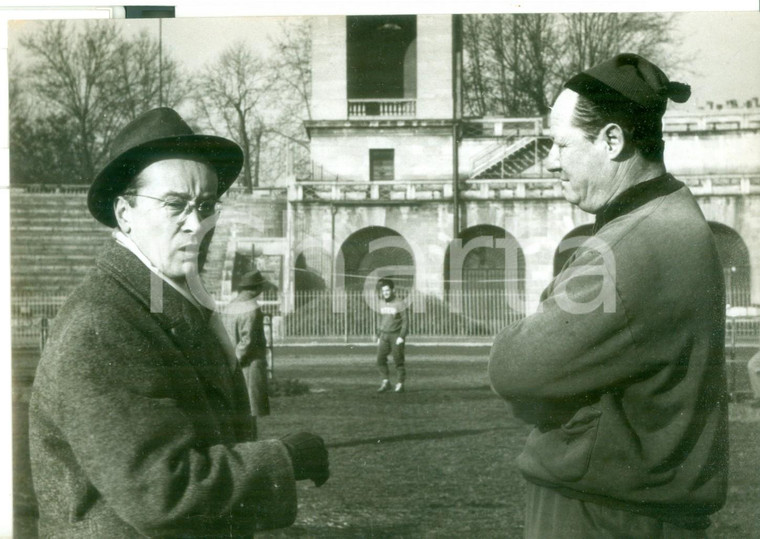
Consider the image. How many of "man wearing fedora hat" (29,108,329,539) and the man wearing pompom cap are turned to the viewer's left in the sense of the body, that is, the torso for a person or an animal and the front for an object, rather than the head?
1

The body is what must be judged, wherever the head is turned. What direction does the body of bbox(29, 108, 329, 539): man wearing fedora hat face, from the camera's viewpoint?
to the viewer's right

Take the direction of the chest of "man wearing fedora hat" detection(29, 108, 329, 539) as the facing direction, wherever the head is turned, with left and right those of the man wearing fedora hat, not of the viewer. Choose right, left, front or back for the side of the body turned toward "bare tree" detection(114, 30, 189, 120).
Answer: left

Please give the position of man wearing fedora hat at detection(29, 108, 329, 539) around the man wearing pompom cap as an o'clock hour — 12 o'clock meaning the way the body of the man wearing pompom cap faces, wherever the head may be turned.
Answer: The man wearing fedora hat is roughly at 11 o'clock from the man wearing pompom cap.

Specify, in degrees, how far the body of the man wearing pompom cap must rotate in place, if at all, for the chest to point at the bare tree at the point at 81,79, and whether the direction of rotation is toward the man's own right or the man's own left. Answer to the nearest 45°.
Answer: approximately 45° to the man's own right

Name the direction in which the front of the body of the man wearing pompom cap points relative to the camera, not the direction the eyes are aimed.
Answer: to the viewer's left

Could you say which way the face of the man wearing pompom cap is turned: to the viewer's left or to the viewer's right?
to the viewer's left

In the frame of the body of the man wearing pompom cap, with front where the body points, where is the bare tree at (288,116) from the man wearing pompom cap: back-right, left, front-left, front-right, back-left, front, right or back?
front-right

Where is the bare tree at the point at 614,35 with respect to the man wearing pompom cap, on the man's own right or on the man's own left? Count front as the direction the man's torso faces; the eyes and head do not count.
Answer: on the man's own right

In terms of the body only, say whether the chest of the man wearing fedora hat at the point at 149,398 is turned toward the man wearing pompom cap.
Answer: yes
